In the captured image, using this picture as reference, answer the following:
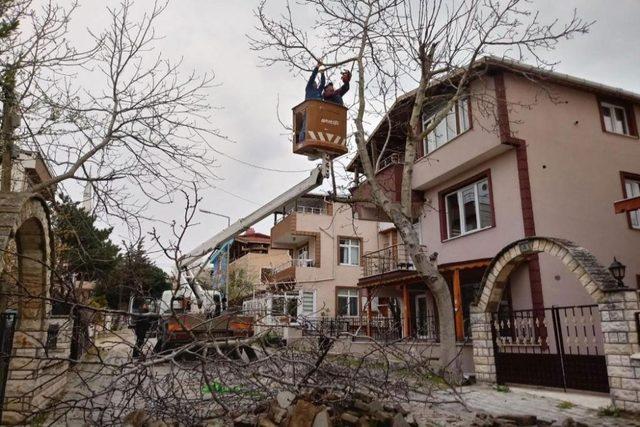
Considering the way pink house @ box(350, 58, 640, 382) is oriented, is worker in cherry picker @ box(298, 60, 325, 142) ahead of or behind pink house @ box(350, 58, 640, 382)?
ahead

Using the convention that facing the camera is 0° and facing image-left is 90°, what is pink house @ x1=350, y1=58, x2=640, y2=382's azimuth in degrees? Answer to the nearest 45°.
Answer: approximately 45°

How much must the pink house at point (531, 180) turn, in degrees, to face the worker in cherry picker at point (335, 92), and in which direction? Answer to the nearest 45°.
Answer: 0° — it already faces them
